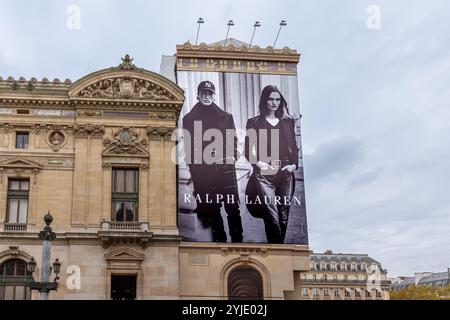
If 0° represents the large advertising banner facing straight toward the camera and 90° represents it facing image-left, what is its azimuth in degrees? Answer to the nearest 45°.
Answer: approximately 0°
